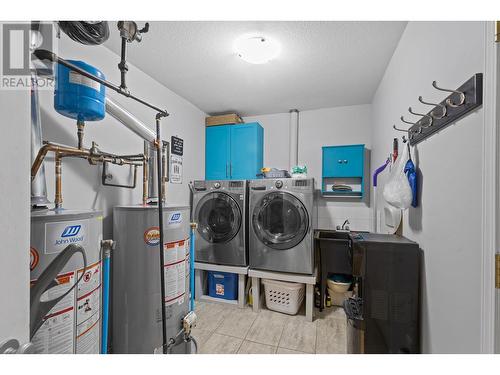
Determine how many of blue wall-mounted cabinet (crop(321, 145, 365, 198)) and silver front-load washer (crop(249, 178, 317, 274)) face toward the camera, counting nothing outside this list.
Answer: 2

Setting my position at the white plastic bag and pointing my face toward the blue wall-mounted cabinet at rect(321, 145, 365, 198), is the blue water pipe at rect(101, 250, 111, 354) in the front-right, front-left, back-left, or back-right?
back-left

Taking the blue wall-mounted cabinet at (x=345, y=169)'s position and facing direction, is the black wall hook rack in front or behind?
in front

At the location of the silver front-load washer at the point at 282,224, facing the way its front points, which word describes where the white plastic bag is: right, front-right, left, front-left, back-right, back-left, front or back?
front-left

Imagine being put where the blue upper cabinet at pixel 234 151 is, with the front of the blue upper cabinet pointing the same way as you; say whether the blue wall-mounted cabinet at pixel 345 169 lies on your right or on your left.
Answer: on your left

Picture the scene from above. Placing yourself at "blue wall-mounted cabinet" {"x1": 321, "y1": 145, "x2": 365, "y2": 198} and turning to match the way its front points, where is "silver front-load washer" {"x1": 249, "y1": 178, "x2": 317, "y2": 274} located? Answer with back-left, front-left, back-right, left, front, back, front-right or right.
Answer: front-right

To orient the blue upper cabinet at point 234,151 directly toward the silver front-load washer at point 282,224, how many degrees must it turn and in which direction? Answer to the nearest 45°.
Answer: approximately 45° to its left

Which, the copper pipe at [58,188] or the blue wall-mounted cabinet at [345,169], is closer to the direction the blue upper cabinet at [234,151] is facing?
the copper pipe

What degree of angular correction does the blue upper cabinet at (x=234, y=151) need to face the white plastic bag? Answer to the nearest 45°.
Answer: approximately 45° to its left

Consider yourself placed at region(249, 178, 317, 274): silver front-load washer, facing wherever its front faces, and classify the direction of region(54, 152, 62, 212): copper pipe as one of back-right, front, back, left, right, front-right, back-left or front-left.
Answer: front-right

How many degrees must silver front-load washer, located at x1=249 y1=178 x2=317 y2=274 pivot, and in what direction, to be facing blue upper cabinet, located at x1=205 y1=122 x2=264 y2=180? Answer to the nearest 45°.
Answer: approximately 135° to its right
